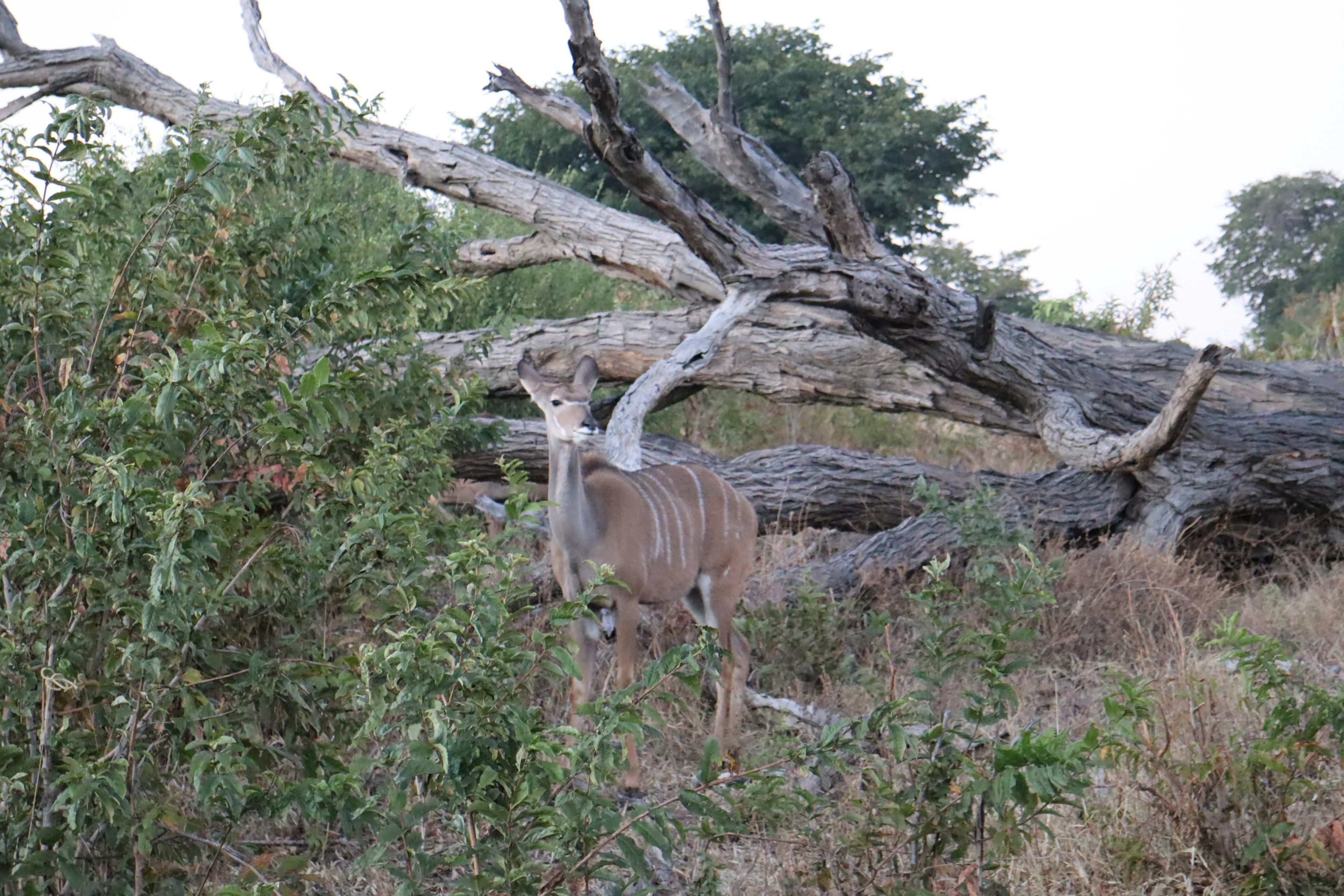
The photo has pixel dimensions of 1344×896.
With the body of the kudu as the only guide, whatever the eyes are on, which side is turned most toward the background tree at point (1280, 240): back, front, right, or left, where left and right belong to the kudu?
back

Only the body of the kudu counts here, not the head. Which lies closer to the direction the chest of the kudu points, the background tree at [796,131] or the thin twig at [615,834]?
the thin twig

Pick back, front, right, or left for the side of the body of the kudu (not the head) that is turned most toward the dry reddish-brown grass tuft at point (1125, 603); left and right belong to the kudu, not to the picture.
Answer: back

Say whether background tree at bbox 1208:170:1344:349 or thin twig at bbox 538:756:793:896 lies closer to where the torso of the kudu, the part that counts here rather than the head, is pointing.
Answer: the thin twig

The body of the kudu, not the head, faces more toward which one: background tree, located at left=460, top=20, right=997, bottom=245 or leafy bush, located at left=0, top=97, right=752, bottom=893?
the leafy bush

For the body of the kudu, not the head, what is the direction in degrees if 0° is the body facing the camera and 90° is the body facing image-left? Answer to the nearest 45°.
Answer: approximately 45°

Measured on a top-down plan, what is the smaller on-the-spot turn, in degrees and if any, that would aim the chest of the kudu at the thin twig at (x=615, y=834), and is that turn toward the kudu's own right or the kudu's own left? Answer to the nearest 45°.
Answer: approximately 45° to the kudu's own left

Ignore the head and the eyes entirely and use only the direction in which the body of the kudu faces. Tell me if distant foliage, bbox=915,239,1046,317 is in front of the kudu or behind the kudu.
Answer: behind
